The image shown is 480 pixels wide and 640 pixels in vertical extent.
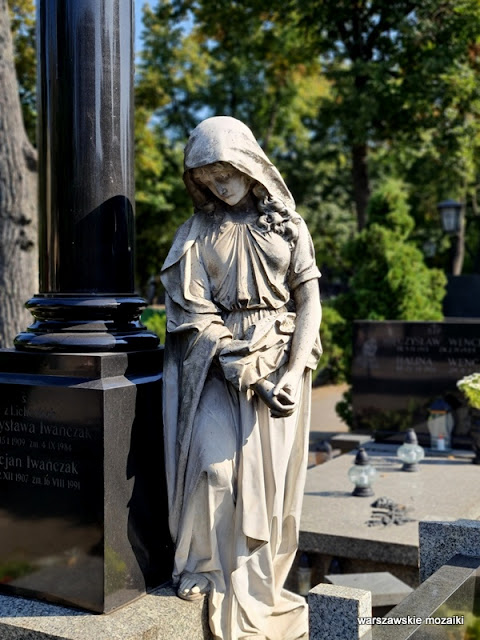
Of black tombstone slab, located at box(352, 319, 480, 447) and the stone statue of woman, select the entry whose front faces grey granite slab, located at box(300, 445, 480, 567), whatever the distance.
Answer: the black tombstone slab

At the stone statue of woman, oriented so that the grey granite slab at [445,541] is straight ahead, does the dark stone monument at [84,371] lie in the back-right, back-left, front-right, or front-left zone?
back-left

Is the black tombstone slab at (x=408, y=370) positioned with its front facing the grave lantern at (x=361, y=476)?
yes

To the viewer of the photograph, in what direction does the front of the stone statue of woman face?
facing the viewer

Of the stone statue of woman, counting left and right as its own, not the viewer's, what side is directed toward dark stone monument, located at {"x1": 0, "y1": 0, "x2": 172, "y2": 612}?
right

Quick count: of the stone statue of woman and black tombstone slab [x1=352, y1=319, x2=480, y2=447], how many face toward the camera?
2

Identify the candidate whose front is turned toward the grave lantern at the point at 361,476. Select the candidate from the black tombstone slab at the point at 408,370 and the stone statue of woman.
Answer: the black tombstone slab

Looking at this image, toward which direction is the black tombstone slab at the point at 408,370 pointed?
toward the camera

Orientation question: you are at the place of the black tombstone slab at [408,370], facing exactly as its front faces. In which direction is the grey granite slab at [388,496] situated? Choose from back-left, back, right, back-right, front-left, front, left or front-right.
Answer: front

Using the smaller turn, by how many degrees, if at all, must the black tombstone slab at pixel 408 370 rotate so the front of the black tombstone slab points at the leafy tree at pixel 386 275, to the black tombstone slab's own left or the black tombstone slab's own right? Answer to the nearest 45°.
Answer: approximately 180°

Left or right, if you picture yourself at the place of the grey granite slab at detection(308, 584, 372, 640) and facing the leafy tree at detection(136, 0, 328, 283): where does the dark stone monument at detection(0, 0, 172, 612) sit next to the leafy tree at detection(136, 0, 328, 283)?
left

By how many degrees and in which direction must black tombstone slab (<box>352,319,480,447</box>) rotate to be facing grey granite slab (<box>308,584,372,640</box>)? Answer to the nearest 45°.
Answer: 0° — it already faces it

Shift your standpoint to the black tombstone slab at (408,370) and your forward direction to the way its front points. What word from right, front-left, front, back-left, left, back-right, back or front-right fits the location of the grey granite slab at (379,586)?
front

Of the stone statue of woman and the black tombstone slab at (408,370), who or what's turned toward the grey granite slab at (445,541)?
the black tombstone slab

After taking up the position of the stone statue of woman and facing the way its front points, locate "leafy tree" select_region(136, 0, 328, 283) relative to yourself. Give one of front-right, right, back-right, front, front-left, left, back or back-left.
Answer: back
